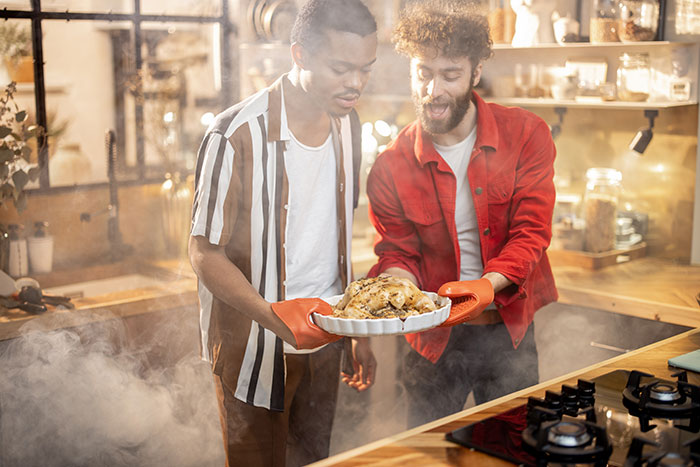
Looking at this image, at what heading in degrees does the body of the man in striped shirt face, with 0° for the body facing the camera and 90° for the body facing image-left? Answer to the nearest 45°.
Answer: approximately 315°

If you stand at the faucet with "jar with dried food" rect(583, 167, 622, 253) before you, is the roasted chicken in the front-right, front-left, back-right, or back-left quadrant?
front-right

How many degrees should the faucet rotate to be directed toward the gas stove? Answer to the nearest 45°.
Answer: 0° — it already faces it

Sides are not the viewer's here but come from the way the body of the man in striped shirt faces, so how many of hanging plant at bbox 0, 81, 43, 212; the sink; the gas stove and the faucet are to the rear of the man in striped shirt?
3

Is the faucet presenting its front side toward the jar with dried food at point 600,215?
no

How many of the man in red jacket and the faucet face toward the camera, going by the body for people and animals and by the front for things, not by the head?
2

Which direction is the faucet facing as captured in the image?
toward the camera

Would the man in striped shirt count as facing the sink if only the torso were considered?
no

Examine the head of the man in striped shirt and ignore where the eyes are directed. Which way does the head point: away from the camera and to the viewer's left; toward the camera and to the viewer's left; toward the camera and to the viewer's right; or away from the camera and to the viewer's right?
toward the camera and to the viewer's right

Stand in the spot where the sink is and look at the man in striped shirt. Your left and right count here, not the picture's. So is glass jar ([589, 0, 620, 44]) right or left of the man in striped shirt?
left

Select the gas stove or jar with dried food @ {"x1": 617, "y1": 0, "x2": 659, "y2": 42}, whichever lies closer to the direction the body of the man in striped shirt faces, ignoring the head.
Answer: the gas stove

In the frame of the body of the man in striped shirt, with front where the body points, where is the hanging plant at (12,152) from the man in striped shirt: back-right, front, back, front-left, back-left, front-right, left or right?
back

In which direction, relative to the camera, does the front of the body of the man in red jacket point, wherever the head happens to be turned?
toward the camera
